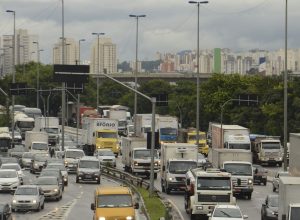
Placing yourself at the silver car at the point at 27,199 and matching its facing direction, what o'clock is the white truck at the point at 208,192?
The white truck is roughly at 10 o'clock from the silver car.

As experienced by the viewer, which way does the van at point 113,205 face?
facing the viewer

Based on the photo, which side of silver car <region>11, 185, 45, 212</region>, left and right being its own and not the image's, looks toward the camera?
front

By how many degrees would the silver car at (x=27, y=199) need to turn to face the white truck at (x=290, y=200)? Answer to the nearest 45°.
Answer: approximately 45° to its left

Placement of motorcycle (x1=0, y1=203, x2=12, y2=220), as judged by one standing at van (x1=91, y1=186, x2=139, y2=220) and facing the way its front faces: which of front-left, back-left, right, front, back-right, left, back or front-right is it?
right
